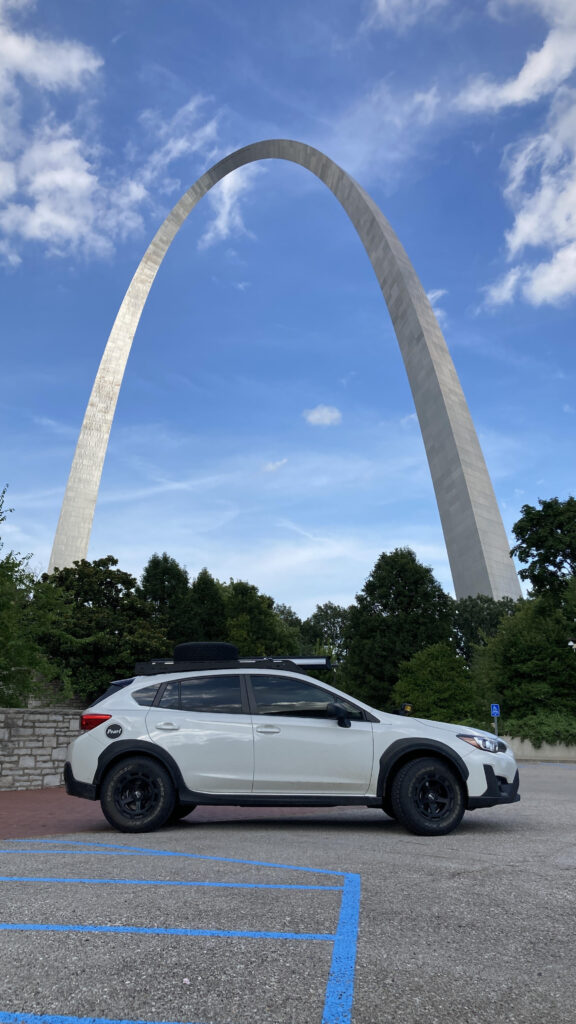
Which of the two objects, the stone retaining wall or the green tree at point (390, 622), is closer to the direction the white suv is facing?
the green tree

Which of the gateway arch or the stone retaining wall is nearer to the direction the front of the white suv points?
the gateway arch

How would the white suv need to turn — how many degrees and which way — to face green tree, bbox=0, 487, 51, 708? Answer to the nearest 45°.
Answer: approximately 135° to its left

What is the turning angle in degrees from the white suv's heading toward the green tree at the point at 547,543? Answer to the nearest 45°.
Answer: approximately 45° to its left

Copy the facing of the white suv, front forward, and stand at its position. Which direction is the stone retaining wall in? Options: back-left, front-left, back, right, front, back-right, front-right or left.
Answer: back-left

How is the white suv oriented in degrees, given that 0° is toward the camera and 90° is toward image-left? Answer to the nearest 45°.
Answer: approximately 270°

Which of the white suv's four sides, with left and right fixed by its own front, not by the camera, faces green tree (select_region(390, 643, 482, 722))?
left
